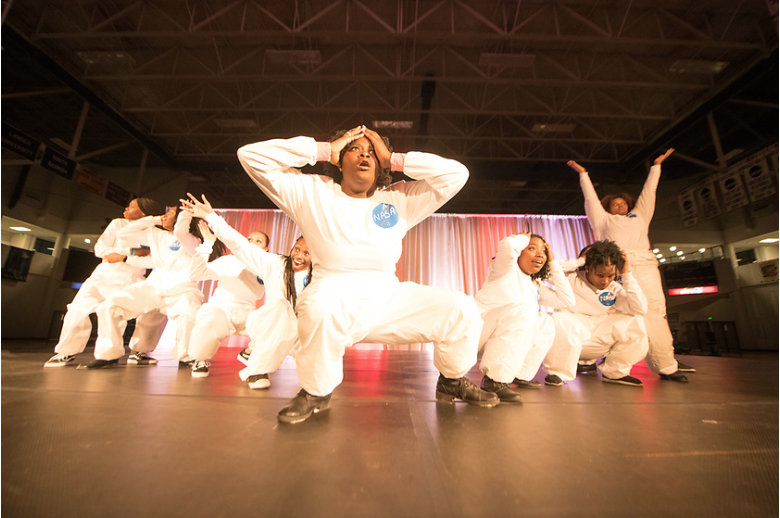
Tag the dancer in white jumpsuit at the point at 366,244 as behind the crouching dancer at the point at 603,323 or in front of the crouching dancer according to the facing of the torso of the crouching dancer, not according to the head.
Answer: in front

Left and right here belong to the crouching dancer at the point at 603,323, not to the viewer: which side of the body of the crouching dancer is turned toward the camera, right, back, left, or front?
front

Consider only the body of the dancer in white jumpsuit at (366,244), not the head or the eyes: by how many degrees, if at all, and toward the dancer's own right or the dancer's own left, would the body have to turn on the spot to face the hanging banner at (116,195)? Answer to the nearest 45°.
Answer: approximately 135° to the dancer's own right

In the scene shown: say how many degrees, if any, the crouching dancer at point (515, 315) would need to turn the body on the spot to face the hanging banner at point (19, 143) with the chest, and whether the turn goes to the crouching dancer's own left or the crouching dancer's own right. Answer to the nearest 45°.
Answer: approximately 135° to the crouching dancer's own right

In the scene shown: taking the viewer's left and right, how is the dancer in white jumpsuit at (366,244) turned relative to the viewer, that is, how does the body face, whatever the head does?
facing the viewer

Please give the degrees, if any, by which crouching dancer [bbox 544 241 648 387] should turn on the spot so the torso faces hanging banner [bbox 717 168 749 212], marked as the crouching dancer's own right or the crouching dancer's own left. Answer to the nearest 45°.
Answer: approximately 135° to the crouching dancer's own left

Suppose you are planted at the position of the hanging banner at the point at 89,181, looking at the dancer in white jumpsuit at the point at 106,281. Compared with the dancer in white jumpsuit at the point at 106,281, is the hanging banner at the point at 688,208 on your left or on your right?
left

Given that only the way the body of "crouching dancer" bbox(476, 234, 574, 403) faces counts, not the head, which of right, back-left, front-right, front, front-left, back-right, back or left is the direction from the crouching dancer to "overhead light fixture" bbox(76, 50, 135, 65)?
back-right

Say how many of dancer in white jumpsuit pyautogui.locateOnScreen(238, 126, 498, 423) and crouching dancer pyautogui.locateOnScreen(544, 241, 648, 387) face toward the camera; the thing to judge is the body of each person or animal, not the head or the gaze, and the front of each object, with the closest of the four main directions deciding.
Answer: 2

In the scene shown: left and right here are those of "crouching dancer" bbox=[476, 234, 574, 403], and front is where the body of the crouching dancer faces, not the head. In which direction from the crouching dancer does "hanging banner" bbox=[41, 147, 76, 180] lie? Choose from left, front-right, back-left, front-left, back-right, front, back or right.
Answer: back-right
